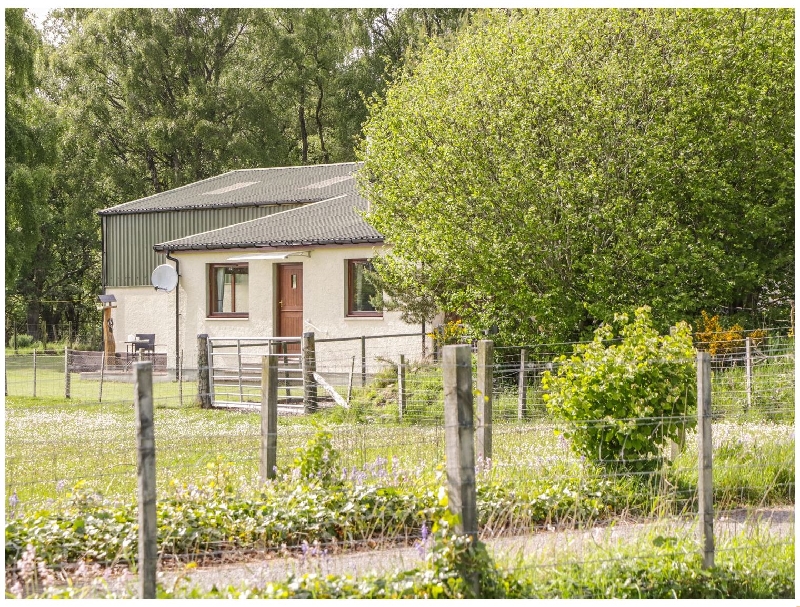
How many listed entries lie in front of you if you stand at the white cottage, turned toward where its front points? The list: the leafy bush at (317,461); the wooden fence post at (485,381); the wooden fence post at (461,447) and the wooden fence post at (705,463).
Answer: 4

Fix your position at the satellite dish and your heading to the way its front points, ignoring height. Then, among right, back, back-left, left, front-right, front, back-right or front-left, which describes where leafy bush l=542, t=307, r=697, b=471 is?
front

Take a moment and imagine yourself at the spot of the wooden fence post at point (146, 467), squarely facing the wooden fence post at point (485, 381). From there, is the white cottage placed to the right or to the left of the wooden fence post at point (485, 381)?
left

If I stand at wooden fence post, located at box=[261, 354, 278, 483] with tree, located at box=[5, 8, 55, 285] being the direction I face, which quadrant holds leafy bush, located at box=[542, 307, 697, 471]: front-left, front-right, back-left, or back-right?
back-right

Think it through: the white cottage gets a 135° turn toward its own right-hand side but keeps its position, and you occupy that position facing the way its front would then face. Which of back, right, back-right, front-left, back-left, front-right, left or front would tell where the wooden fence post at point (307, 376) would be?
back-left

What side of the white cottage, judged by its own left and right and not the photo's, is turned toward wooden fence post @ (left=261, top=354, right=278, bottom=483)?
front

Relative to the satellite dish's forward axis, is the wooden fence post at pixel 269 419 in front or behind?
in front

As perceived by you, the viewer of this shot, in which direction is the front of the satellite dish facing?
facing the viewer

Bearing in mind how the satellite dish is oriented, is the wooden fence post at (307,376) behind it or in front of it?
in front

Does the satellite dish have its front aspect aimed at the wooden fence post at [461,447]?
yes

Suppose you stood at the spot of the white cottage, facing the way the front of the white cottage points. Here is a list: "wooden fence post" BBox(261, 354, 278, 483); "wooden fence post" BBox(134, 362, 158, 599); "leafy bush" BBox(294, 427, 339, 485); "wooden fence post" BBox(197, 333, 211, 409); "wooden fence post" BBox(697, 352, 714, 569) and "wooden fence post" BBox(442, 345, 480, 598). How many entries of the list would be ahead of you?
6

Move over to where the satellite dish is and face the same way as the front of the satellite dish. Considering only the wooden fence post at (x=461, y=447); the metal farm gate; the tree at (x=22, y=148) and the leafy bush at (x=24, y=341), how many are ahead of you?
2

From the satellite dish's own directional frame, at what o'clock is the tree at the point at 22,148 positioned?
The tree is roughly at 4 o'clock from the satellite dish.

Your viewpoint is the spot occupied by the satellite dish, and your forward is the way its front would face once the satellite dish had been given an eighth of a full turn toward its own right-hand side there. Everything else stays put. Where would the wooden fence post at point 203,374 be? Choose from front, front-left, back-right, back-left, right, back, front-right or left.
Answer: front-left

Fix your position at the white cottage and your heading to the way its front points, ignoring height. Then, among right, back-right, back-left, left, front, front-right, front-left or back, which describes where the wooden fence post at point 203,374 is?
front

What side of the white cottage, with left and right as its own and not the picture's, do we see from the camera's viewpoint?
front

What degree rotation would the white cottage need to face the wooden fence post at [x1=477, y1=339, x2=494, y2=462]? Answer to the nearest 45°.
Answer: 0° — it already faces it

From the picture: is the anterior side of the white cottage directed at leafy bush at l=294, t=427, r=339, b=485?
yes

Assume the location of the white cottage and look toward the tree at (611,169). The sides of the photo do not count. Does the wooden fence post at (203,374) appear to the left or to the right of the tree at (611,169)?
right

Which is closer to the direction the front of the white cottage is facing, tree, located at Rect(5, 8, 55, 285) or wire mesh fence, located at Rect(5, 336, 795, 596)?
the wire mesh fence

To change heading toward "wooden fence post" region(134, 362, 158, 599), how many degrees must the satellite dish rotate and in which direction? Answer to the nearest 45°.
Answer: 0° — it already faces it
